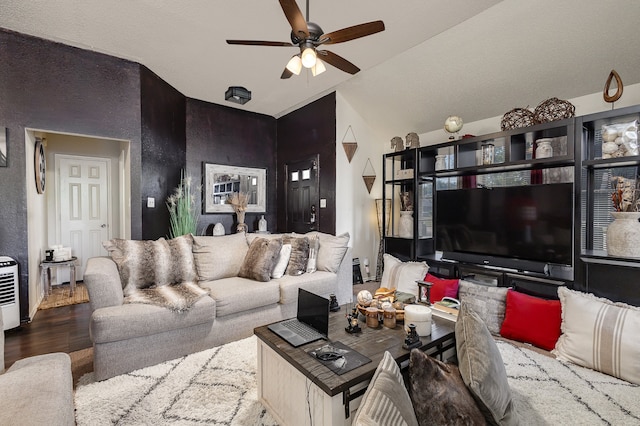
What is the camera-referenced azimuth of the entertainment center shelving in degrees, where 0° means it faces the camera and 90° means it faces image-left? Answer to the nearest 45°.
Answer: approximately 45°

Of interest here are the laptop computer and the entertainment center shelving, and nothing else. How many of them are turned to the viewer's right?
0

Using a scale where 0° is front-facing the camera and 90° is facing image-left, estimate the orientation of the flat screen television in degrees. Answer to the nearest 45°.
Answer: approximately 45°

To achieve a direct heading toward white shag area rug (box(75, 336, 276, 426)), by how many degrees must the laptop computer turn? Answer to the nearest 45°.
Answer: approximately 45° to its right

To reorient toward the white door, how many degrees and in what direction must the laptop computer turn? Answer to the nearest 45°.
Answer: approximately 90° to its right

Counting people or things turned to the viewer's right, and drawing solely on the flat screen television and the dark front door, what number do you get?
0

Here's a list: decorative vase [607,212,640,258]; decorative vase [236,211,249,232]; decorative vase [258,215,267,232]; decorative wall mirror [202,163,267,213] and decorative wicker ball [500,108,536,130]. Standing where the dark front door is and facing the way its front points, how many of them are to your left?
2

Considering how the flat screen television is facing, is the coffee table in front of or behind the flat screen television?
in front

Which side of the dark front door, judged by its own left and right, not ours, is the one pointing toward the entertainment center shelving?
left

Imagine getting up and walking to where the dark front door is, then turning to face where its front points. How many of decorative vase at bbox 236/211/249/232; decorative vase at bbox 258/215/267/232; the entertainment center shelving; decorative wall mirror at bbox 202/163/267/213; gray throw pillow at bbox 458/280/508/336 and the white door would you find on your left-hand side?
2

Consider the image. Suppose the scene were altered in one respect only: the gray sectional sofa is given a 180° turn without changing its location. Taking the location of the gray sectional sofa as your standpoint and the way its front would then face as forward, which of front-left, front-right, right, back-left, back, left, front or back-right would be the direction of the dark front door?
right

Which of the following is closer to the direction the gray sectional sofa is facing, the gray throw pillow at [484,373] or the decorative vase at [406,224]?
the gray throw pillow

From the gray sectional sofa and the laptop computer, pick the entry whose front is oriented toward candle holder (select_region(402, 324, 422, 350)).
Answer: the gray sectional sofa

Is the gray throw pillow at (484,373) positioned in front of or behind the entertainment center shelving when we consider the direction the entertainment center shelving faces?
in front

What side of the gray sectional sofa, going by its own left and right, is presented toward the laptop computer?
front

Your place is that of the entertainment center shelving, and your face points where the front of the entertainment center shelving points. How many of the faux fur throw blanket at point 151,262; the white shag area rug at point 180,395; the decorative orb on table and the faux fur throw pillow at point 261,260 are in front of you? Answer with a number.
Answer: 4
